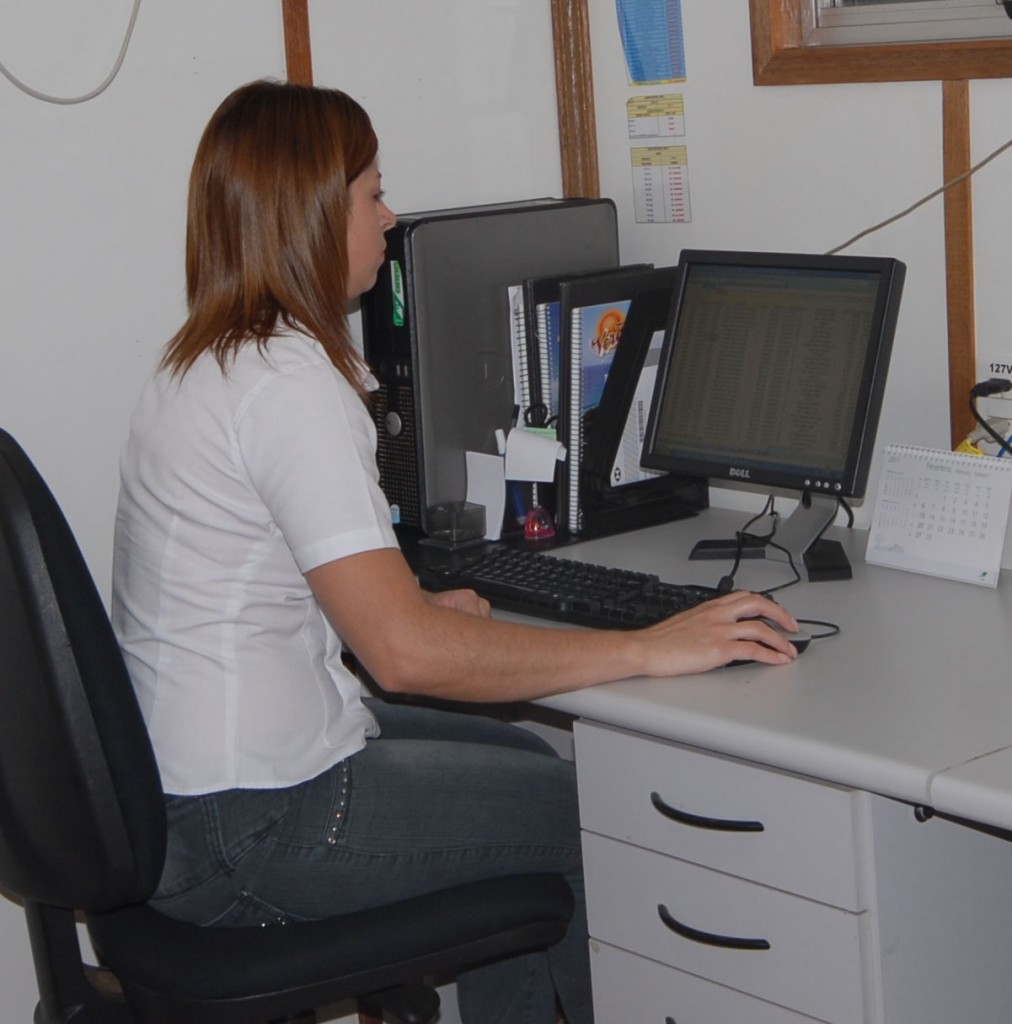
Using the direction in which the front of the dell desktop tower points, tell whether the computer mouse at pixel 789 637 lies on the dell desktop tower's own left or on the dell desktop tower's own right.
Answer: on the dell desktop tower's own left

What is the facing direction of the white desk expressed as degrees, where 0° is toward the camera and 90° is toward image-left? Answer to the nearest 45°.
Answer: approximately 45°

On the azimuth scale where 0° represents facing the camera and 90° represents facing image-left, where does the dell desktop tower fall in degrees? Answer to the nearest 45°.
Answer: approximately 45°

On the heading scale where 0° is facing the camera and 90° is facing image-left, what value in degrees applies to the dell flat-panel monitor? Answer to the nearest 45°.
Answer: approximately 45°

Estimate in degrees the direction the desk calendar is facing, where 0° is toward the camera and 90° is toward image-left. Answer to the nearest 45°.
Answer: approximately 45°

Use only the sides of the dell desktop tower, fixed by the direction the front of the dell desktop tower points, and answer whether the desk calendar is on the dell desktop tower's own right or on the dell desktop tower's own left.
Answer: on the dell desktop tower's own left
